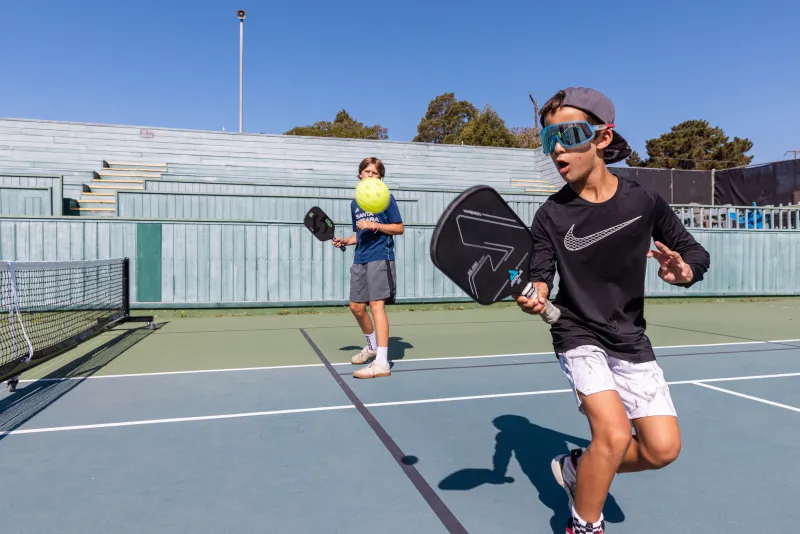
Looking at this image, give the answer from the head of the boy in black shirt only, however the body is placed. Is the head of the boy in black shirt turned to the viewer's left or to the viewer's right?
to the viewer's left

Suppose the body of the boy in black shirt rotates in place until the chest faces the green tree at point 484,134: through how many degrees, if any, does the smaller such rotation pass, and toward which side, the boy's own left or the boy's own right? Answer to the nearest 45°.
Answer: approximately 180°

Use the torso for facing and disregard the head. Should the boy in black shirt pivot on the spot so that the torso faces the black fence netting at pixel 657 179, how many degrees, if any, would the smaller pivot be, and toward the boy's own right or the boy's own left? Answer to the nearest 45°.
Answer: approximately 180°

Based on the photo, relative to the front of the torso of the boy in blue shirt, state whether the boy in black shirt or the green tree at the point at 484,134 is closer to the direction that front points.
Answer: the boy in black shirt

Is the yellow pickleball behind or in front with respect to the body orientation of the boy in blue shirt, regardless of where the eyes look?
in front

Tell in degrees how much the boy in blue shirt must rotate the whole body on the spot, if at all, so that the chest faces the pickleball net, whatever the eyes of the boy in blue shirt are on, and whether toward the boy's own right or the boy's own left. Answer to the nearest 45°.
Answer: approximately 90° to the boy's own right

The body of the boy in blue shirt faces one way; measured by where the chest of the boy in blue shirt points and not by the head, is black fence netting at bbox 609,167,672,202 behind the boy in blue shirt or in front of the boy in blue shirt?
behind

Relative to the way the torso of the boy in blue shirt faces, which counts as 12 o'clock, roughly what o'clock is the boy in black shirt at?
The boy in black shirt is roughly at 10 o'clock from the boy in blue shirt.

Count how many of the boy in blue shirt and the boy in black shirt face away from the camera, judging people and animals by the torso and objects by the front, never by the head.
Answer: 0

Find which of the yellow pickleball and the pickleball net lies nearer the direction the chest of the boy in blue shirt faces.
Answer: the yellow pickleball
